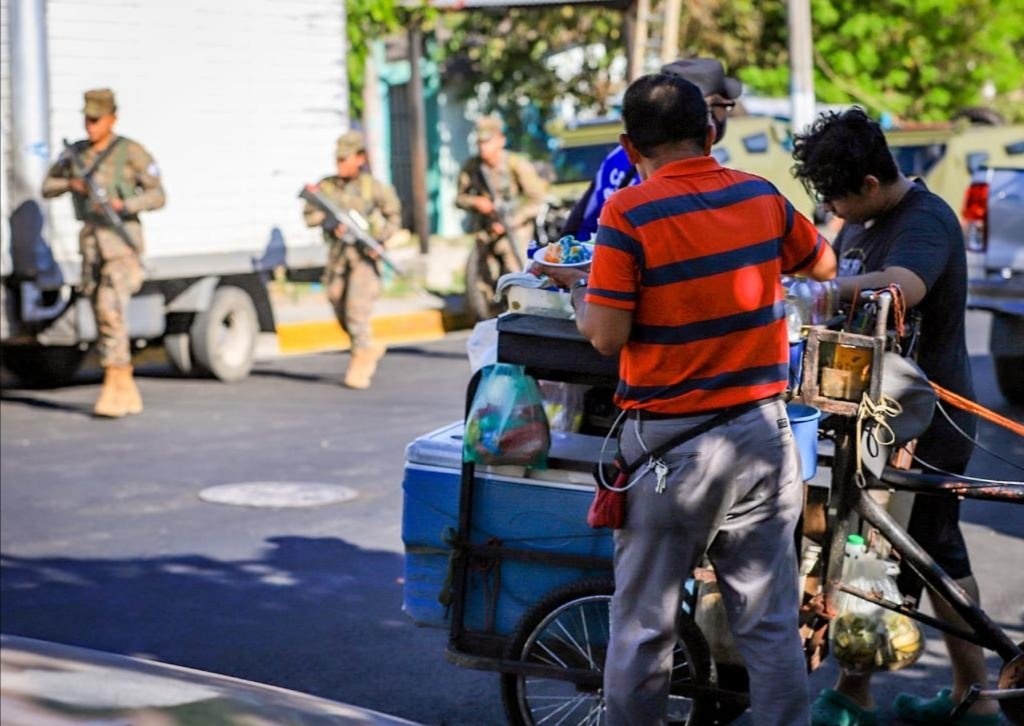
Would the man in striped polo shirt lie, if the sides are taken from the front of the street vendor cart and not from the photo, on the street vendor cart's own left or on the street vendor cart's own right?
on the street vendor cart's own left

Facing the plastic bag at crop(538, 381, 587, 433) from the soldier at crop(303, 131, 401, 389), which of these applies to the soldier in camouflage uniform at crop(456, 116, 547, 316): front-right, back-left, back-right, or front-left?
back-left

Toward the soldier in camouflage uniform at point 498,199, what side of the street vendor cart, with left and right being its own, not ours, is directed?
right

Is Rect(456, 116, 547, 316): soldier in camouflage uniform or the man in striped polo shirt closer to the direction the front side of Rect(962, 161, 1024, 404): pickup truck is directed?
the soldier in camouflage uniform

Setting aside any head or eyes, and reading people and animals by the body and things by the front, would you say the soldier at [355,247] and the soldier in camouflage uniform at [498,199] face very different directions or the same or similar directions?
same or similar directions

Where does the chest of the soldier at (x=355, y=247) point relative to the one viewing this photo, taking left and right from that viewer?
facing the viewer and to the left of the viewer

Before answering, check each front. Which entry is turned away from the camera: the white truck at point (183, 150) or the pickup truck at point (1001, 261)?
the pickup truck

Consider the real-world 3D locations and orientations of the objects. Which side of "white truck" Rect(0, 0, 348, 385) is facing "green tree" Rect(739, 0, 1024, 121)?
back

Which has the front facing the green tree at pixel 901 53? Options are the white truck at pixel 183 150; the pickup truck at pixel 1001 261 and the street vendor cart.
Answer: the pickup truck

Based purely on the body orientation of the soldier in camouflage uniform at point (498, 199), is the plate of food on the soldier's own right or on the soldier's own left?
on the soldier's own left

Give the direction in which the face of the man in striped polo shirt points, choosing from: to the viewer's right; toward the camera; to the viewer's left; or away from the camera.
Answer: away from the camera

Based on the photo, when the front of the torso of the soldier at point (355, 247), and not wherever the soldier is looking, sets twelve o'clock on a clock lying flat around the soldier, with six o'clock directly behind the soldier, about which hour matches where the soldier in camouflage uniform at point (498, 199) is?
The soldier in camouflage uniform is roughly at 6 o'clock from the soldier.

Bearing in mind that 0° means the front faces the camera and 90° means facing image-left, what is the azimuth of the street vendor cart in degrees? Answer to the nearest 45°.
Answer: approximately 90°

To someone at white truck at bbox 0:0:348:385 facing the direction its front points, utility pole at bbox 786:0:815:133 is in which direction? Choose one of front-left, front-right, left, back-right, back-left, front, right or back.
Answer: back

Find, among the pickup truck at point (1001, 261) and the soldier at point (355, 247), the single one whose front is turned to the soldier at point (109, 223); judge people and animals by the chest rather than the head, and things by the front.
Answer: the soldier at point (355, 247)

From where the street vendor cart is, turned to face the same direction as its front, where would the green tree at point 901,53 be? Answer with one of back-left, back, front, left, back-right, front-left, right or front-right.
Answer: right

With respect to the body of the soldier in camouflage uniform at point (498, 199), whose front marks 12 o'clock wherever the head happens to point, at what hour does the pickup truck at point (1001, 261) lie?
The pickup truck is roughly at 9 o'clock from the soldier in camouflage uniform.

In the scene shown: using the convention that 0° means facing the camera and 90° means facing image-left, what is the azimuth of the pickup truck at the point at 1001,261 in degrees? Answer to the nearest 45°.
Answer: approximately 180°

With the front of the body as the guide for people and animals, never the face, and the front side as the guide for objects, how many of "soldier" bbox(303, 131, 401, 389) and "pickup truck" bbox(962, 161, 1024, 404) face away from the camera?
1

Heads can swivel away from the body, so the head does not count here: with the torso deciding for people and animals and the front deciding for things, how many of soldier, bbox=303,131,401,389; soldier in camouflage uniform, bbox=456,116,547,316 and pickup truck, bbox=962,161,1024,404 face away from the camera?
1

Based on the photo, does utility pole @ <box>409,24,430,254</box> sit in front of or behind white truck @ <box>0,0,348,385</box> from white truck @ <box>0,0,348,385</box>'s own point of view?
behind
